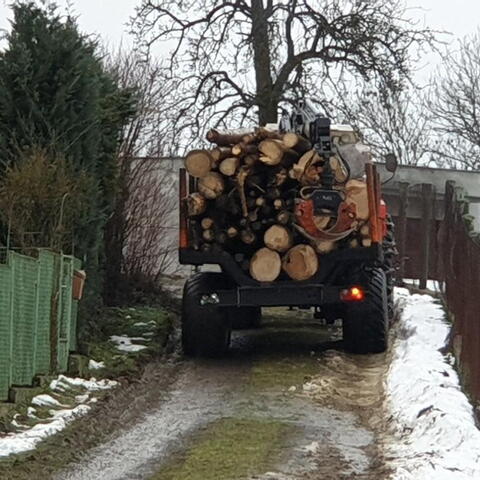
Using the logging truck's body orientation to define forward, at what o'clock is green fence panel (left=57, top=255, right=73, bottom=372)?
The green fence panel is roughly at 8 o'clock from the logging truck.

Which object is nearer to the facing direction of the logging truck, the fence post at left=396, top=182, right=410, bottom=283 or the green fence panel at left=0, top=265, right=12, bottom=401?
the fence post

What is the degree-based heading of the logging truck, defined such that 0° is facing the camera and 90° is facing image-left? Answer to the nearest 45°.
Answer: approximately 180°

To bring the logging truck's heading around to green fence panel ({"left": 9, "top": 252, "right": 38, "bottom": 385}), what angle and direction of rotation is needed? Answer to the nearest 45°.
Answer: approximately 135° to its left

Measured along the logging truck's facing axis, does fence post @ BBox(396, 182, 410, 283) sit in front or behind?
in front

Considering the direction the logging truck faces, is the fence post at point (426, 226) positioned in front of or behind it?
in front

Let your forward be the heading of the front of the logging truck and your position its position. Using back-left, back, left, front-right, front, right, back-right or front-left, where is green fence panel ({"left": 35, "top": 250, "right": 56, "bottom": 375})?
back-left
